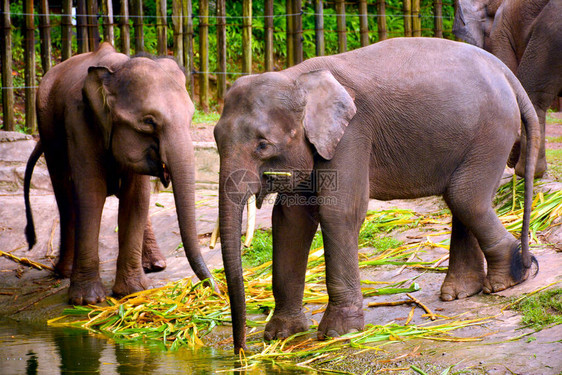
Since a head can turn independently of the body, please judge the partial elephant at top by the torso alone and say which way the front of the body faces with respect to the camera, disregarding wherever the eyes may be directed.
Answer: to the viewer's left

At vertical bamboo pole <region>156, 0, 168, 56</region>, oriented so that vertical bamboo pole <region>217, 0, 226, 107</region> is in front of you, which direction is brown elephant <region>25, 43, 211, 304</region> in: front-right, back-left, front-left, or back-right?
back-right

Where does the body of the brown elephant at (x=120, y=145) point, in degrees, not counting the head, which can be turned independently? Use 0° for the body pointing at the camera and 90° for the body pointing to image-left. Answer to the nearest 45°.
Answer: approximately 315°

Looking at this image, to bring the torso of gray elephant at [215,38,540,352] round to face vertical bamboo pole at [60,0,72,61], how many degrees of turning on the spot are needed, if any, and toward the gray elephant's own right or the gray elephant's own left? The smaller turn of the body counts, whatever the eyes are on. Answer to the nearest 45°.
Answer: approximately 90° to the gray elephant's own right

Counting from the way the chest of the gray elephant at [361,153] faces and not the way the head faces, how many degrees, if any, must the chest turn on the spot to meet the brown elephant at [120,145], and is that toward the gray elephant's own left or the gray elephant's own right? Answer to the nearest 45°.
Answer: approximately 90° to the gray elephant's own right

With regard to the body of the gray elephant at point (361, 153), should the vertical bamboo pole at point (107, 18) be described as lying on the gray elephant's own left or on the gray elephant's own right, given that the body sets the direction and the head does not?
on the gray elephant's own right

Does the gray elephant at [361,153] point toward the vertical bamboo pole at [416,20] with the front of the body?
no

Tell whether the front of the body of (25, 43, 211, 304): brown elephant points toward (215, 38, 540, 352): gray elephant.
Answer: yes

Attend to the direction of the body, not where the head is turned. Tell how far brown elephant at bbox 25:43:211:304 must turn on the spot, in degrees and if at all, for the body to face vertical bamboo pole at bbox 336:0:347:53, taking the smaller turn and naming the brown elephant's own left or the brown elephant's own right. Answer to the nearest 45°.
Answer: approximately 90° to the brown elephant's own left

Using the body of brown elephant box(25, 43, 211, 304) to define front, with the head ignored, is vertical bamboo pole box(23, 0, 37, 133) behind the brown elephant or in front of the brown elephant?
behind

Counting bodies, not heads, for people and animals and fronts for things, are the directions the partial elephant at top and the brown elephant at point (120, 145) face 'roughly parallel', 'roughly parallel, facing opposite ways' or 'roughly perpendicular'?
roughly parallel, facing opposite ways

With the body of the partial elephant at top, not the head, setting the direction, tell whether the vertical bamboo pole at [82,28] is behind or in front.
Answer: in front

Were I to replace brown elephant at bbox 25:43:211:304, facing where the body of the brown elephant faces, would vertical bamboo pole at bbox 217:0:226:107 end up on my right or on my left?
on my left

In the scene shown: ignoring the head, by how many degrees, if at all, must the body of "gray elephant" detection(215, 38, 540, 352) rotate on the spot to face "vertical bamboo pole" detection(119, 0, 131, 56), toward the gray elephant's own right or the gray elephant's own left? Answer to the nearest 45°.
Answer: approximately 90° to the gray elephant's own right

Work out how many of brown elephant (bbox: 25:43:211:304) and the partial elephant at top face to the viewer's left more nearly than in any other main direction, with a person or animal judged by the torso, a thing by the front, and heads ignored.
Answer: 1

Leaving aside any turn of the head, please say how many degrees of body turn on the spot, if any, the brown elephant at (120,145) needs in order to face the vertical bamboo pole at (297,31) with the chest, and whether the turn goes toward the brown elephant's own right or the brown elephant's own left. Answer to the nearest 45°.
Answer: approximately 90° to the brown elephant's own left
